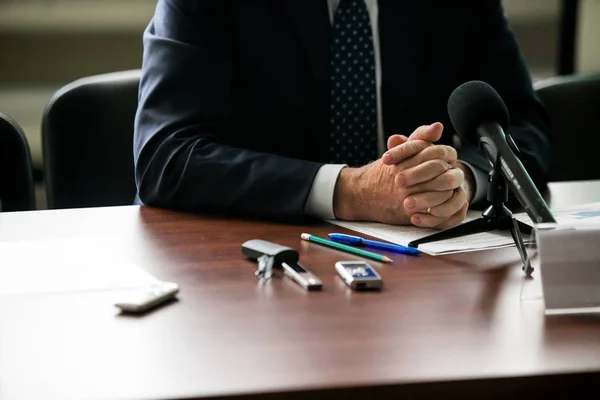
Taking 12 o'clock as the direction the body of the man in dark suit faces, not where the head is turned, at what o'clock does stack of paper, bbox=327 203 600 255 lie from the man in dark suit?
The stack of paper is roughly at 11 o'clock from the man in dark suit.

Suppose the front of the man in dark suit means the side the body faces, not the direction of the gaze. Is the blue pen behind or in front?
in front

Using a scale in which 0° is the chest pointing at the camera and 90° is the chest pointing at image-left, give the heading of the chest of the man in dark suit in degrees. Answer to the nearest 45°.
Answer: approximately 0°

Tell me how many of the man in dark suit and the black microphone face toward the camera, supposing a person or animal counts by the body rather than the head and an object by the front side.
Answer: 1

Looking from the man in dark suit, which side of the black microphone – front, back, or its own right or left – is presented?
front

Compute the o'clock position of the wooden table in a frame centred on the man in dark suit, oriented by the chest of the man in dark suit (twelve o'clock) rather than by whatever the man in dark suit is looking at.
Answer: The wooden table is roughly at 12 o'clock from the man in dark suit.

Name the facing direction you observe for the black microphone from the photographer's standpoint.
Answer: facing away from the viewer and to the left of the viewer

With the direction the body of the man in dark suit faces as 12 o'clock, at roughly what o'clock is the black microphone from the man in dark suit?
The black microphone is roughly at 11 o'clock from the man in dark suit.

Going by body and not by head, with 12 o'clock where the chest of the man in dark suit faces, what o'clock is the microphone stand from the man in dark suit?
The microphone stand is roughly at 11 o'clock from the man in dark suit.
